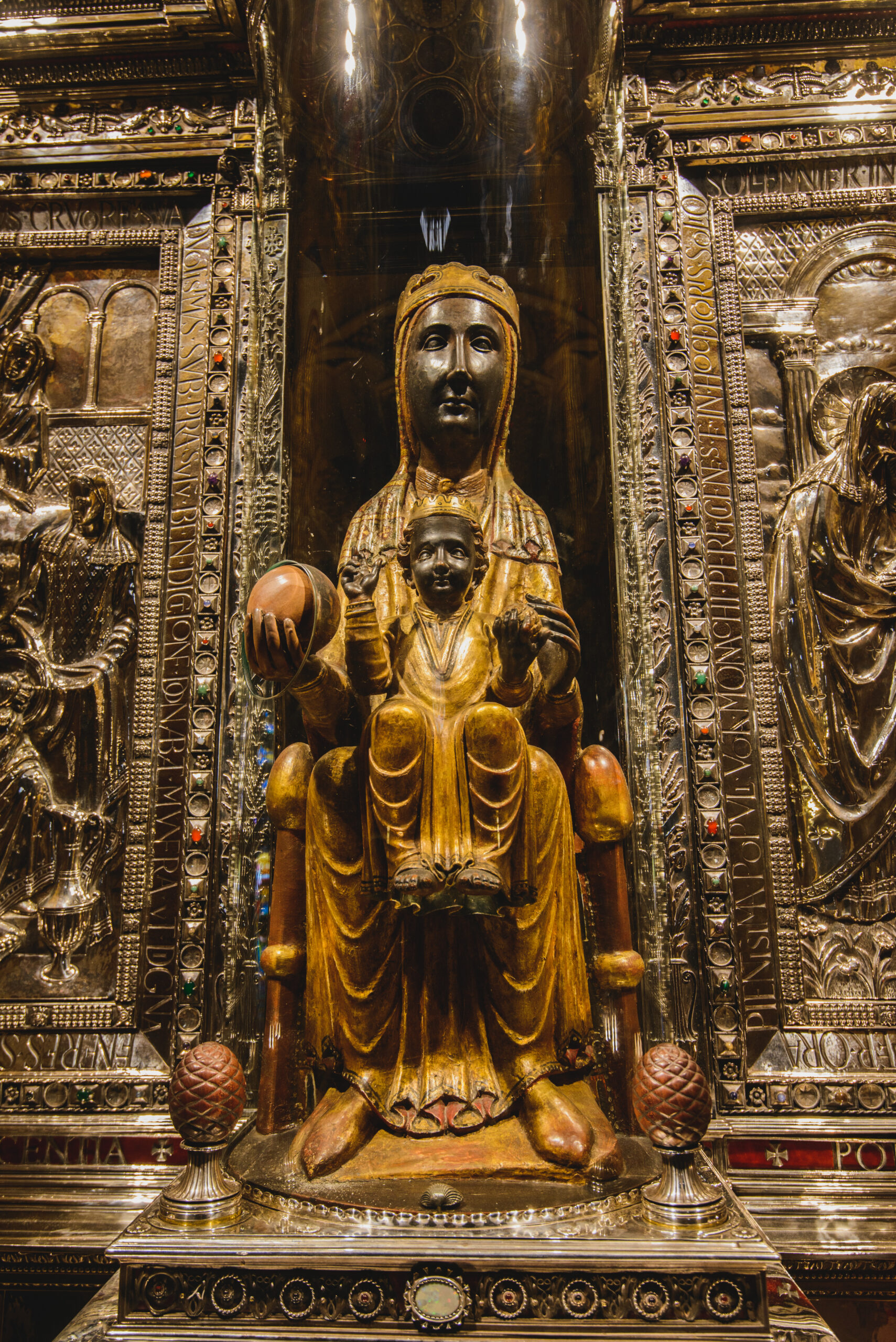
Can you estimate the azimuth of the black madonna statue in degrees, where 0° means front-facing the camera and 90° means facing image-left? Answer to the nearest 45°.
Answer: approximately 0°
